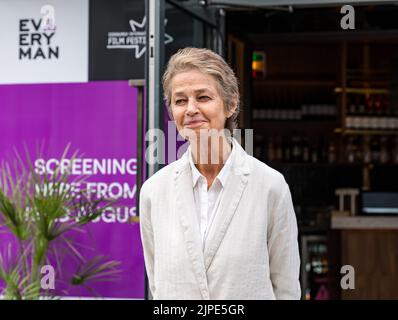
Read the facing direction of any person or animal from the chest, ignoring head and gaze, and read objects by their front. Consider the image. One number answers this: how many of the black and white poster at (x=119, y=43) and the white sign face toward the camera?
2

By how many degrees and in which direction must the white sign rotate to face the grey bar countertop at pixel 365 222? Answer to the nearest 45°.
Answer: approximately 90° to its left

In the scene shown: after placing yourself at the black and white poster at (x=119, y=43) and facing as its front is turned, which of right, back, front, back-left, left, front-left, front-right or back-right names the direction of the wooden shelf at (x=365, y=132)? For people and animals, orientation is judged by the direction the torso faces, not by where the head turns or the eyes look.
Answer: back-left

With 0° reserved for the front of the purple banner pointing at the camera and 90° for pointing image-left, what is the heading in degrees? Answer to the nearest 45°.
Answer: approximately 0°

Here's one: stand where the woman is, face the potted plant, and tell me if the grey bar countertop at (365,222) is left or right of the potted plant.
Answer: right

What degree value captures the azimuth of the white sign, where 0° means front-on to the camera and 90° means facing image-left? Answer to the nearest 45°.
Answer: approximately 0°

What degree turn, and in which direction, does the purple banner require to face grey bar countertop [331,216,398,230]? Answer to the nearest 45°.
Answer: approximately 135° to its left

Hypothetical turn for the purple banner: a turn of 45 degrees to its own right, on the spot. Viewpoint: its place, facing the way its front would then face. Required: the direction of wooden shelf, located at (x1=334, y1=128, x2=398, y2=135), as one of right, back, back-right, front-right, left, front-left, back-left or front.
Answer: back
